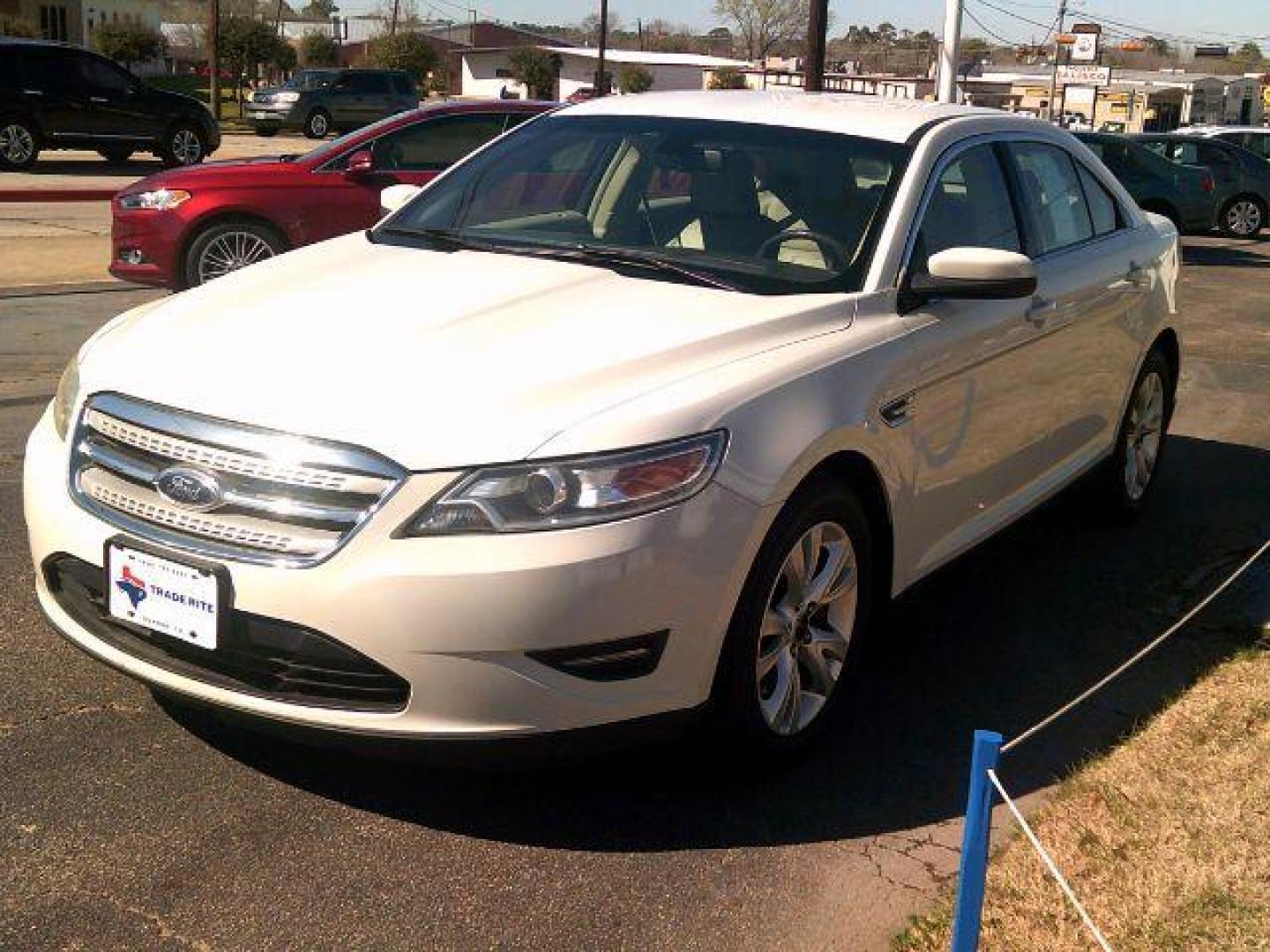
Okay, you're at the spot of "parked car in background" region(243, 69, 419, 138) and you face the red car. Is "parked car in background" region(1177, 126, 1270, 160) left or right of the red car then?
left

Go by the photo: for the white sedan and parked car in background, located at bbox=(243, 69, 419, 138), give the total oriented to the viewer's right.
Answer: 0

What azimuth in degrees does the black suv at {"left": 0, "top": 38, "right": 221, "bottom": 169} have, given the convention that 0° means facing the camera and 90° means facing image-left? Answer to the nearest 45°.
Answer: approximately 270°

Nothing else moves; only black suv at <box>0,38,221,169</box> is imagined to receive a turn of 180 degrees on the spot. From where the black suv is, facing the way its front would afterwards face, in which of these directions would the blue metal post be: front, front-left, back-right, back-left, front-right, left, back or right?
left

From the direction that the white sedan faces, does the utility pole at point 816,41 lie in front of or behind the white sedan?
behind

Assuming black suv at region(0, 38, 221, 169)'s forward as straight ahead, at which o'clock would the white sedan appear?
The white sedan is roughly at 3 o'clock from the black suv.

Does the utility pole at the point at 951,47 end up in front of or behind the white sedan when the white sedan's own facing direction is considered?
behind
